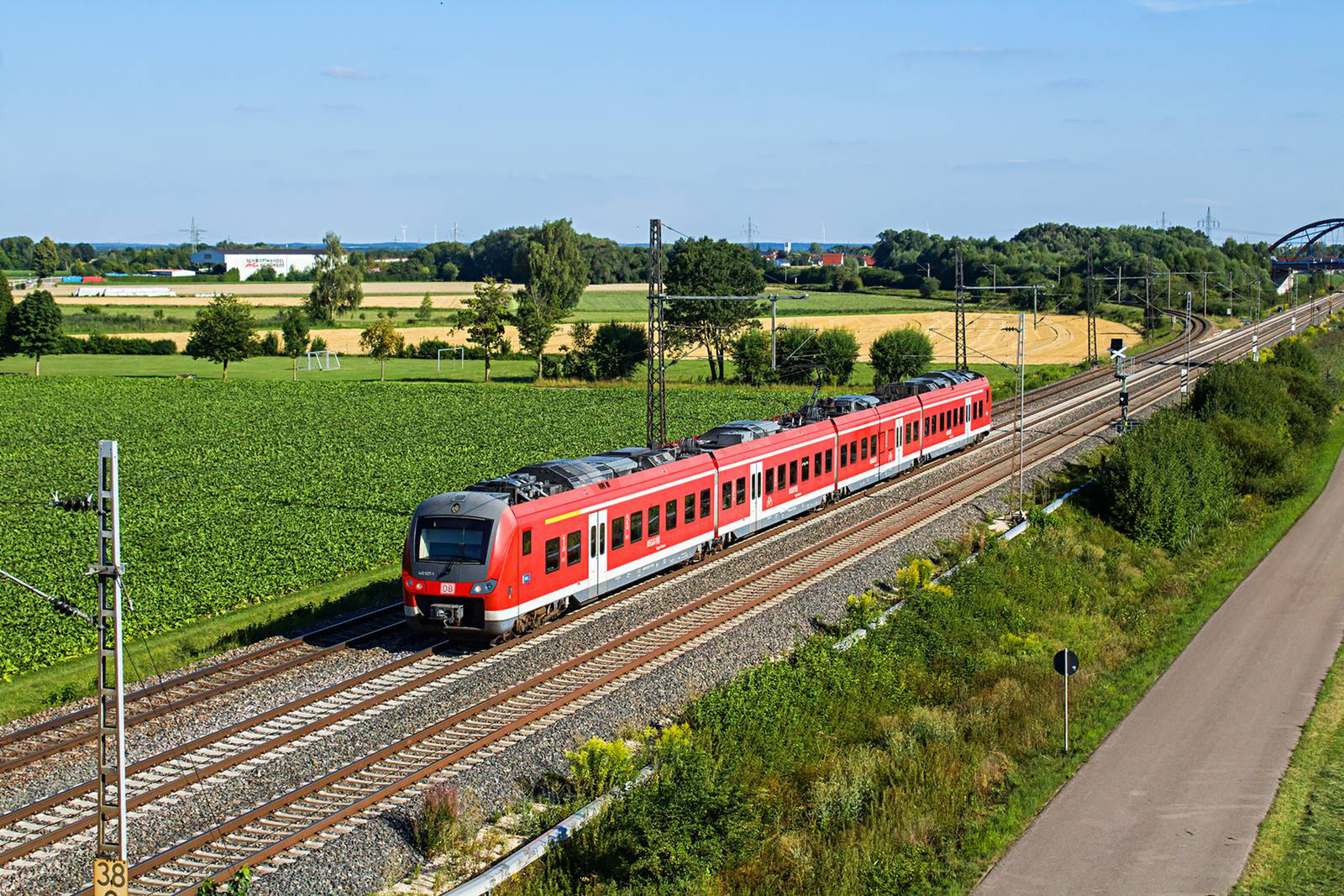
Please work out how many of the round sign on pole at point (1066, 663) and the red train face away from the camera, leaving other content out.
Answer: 1

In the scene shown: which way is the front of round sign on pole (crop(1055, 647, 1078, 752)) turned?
away from the camera

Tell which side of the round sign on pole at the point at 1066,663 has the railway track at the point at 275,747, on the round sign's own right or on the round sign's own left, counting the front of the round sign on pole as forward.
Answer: on the round sign's own left

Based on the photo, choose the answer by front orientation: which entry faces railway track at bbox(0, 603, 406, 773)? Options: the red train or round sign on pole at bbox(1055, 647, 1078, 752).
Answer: the red train

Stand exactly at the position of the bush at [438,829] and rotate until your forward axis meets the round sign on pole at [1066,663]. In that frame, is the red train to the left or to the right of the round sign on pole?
left

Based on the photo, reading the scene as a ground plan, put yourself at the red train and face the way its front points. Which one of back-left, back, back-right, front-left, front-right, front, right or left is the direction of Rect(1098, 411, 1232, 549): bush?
back

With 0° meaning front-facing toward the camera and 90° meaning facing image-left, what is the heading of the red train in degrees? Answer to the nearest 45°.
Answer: approximately 45°

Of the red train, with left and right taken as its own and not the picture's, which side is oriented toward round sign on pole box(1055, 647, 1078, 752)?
left
